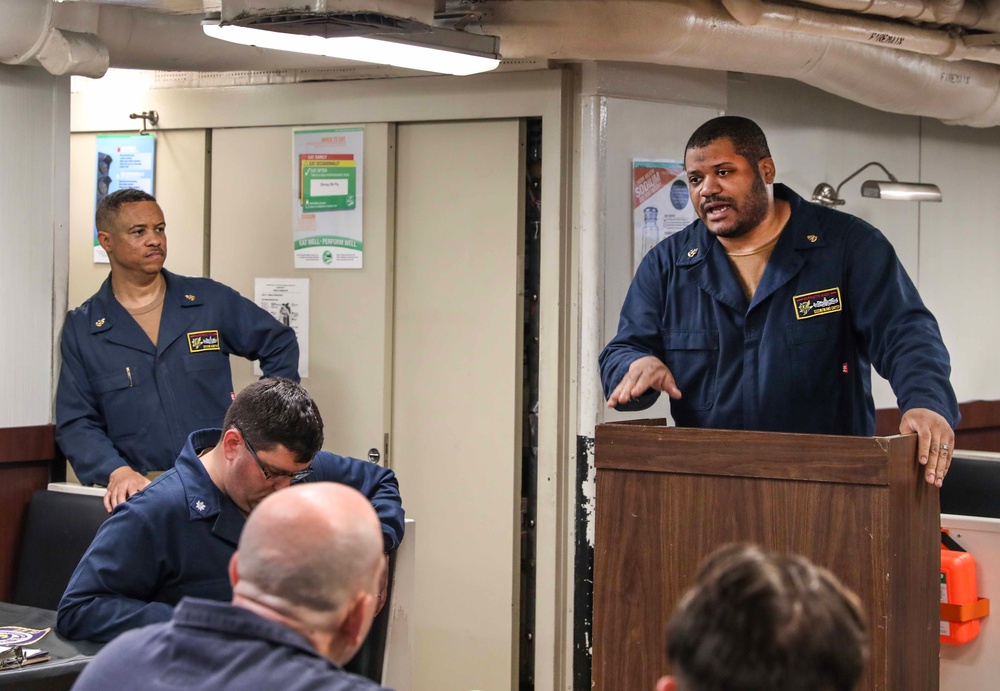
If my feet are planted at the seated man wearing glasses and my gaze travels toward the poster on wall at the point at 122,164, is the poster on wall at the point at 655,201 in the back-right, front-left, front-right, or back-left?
front-right

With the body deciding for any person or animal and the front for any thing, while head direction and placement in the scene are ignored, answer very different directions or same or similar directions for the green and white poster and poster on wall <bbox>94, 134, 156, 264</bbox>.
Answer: same or similar directions

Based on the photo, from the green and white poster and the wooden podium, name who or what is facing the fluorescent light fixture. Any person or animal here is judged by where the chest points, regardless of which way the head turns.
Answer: the green and white poster

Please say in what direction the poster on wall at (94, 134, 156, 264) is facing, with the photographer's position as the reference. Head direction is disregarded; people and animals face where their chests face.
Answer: facing the viewer

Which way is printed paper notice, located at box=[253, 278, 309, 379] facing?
toward the camera

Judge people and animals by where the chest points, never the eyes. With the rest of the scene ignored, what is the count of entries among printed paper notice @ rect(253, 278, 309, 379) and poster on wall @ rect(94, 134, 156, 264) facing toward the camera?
2

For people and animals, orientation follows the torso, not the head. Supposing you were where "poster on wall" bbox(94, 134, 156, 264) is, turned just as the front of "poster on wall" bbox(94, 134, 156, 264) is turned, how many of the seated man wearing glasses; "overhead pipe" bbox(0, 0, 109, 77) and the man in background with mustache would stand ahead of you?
3

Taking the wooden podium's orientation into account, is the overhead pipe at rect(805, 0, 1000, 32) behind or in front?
behind

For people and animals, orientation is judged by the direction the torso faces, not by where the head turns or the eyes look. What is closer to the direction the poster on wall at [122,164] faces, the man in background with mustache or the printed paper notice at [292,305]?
the man in background with mustache

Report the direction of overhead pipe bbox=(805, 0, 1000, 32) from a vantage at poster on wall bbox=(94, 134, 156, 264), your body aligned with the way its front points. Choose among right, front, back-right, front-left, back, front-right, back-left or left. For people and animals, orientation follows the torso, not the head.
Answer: front-left

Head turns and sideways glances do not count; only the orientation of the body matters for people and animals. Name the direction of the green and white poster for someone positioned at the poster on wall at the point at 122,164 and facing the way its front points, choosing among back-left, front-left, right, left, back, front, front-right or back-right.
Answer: front-left

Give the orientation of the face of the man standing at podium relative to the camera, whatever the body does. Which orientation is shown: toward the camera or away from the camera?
toward the camera

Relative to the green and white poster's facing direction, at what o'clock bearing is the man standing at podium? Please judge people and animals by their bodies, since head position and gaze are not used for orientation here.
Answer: The man standing at podium is roughly at 11 o'clock from the green and white poster.

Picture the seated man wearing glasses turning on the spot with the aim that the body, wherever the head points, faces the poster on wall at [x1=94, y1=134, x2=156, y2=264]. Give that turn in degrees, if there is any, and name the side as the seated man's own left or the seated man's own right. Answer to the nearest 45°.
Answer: approximately 135° to the seated man's own left

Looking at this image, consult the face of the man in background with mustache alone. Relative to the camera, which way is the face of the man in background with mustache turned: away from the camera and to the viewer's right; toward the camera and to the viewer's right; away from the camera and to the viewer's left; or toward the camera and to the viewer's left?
toward the camera and to the viewer's right
